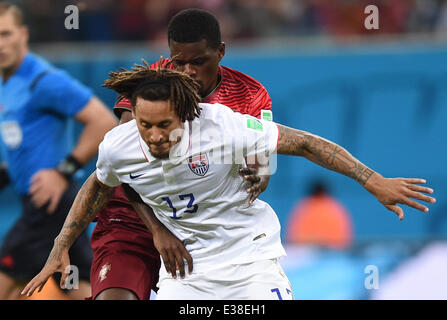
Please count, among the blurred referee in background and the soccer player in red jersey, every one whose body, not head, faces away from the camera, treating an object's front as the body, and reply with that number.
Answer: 0

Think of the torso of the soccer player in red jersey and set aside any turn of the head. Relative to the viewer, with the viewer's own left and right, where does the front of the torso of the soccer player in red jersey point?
facing the viewer and to the left of the viewer

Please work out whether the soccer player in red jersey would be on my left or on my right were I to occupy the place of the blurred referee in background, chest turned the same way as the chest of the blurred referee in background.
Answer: on my left

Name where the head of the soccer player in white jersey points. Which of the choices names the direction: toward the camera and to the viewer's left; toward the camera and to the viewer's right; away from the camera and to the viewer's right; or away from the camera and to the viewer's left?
toward the camera and to the viewer's left

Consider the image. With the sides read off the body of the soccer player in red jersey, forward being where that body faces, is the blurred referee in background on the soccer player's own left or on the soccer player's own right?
on the soccer player's own right
